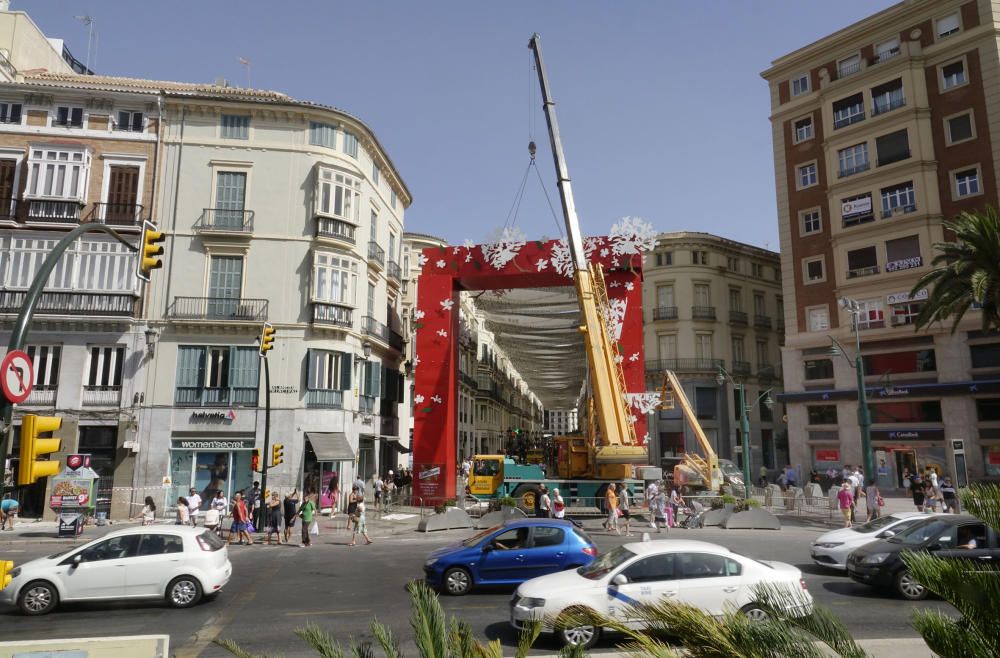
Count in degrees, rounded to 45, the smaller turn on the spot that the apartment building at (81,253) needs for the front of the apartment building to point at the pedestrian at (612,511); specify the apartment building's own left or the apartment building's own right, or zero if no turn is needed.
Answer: approximately 45° to the apartment building's own left

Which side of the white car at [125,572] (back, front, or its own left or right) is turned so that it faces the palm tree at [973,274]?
back

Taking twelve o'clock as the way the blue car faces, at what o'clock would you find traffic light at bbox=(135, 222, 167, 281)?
The traffic light is roughly at 11 o'clock from the blue car.

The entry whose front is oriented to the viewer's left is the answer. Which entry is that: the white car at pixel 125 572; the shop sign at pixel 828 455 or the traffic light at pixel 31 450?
the white car

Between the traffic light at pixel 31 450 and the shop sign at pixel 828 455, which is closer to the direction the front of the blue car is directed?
the traffic light

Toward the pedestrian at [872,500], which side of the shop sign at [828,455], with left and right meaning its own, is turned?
front

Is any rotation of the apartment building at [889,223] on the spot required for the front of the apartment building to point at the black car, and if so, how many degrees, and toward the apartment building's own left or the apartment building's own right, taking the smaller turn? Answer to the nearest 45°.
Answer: approximately 45° to the apartment building's own left

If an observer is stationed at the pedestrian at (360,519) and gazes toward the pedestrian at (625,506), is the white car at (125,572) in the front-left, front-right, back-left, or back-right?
back-right

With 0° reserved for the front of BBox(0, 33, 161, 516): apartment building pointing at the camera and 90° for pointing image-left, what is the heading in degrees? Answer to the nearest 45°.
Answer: approximately 0°

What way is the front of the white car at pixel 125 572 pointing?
to the viewer's left

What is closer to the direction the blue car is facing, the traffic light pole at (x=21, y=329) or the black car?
the traffic light pole

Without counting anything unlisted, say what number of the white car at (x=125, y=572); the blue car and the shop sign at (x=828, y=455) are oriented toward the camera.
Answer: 1

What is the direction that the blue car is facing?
to the viewer's left

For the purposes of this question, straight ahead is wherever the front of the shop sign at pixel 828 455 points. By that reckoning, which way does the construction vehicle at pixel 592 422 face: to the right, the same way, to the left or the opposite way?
to the right

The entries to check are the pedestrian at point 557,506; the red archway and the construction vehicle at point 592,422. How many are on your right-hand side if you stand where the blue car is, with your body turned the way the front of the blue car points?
3

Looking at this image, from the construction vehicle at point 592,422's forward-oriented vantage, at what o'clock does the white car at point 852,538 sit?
The white car is roughly at 8 o'clock from the construction vehicle.
